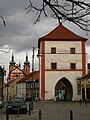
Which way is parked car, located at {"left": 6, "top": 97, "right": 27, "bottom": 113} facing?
toward the camera
